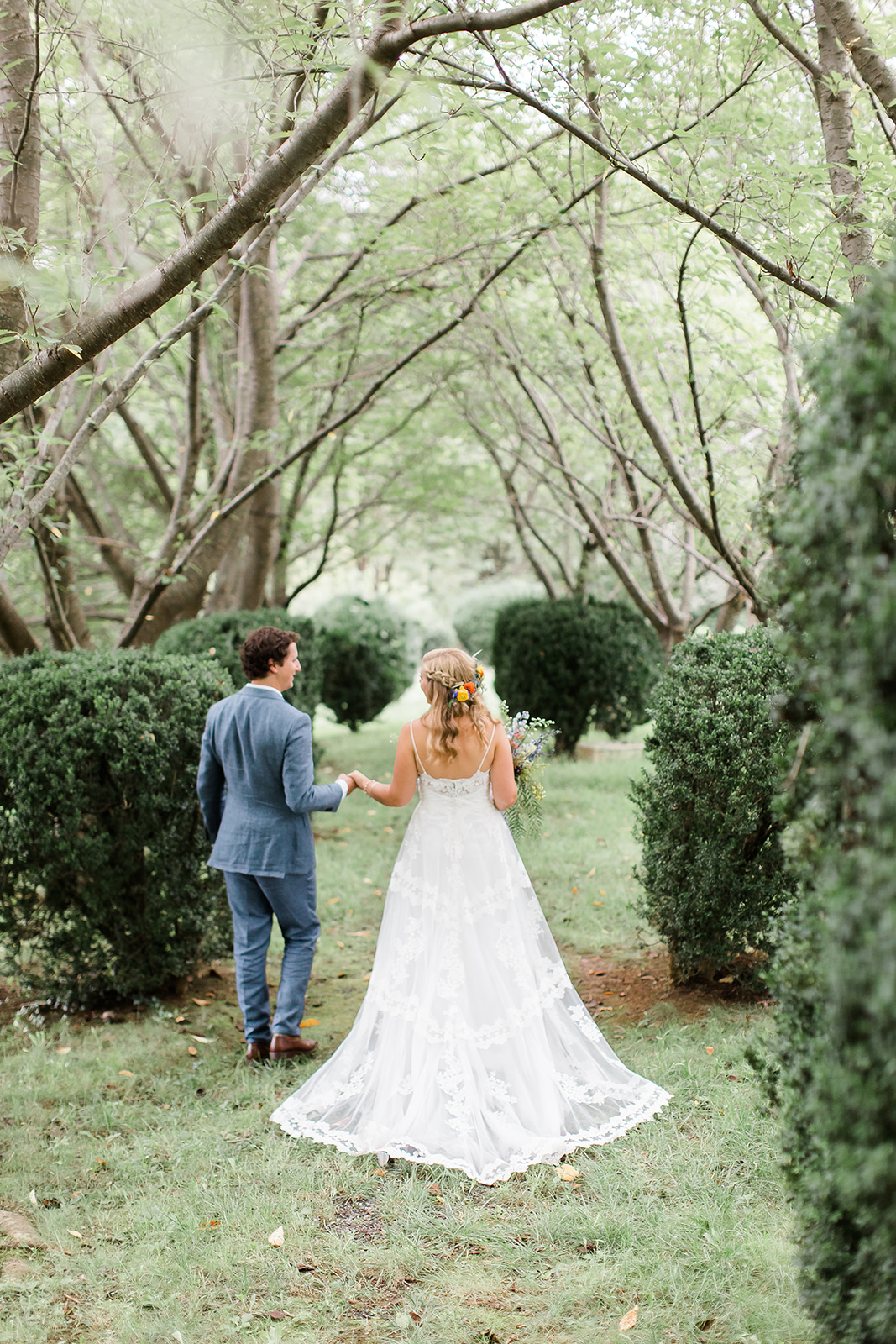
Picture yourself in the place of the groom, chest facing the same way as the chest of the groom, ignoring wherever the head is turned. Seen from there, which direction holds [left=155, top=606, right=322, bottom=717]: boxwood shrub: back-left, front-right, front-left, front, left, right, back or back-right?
front-left

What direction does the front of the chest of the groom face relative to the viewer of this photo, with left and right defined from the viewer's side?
facing away from the viewer and to the right of the viewer

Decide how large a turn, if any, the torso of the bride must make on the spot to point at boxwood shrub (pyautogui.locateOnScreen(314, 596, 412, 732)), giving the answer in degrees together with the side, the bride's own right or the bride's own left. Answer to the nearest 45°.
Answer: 0° — they already face it

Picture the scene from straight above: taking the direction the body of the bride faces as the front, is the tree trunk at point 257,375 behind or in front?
in front

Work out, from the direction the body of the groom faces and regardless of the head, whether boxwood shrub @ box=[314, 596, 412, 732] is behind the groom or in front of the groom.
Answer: in front

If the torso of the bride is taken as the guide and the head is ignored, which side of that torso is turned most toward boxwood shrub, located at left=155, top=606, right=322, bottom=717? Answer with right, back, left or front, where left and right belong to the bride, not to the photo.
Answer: front

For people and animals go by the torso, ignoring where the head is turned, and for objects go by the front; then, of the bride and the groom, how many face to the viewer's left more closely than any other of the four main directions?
0

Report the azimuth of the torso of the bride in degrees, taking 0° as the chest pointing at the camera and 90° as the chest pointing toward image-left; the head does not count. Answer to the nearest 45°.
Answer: approximately 180°

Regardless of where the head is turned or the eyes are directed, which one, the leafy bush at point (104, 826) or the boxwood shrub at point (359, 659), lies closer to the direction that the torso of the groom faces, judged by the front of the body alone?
the boxwood shrub

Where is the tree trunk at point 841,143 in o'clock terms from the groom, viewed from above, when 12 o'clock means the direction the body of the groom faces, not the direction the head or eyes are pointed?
The tree trunk is roughly at 2 o'clock from the groom.
